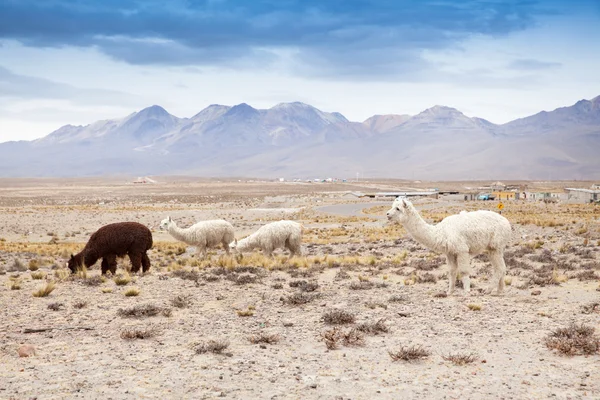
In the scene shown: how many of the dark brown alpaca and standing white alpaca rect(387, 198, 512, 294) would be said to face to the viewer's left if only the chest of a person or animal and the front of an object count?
2

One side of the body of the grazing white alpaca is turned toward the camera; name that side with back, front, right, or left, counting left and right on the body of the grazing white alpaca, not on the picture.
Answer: left

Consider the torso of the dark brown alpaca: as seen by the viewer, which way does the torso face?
to the viewer's left

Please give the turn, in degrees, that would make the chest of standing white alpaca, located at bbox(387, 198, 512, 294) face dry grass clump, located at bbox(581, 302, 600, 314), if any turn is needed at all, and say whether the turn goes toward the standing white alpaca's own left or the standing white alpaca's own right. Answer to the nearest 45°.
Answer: approximately 135° to the standing white alpaca's own left

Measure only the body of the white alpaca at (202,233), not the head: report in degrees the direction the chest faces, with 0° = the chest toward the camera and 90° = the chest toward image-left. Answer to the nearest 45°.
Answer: approximately 90°

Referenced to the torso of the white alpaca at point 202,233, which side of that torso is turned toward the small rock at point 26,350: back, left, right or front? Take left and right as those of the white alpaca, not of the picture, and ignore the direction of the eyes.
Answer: left

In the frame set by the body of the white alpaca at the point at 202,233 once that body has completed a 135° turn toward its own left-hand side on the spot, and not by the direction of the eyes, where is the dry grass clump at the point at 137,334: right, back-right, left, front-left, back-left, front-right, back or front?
front-right

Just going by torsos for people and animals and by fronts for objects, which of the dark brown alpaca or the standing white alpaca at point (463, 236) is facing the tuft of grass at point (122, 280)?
the standing white alpaca

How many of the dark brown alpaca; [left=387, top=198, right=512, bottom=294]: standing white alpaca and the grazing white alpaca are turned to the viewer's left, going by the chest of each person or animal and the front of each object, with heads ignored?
3

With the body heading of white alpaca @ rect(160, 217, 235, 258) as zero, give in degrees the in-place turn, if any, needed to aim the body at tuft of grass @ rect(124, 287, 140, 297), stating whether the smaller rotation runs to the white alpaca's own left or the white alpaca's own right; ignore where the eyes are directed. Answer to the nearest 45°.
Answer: approximately 90° to the white alpaca's own left

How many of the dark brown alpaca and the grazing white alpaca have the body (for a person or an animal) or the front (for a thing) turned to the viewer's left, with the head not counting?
2

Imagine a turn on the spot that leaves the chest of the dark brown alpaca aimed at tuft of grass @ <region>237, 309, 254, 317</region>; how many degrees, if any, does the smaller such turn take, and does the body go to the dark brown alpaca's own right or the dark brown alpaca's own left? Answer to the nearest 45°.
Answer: approximately 90° to the dark brown alpaca's own left

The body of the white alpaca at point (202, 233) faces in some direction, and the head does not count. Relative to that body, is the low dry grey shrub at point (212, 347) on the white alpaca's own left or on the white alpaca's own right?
on the white alpaca's own left

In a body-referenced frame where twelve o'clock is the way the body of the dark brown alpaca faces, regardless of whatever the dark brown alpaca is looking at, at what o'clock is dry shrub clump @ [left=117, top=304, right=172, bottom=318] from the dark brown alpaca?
The dry shrub clump is roughly at 9 o'clock from the dark brown alpaca.

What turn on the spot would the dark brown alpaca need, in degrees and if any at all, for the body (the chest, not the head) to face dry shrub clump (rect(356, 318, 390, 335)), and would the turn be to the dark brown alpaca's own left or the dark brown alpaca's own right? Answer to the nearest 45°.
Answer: approximately 135° to the dark brown alpaca's own left

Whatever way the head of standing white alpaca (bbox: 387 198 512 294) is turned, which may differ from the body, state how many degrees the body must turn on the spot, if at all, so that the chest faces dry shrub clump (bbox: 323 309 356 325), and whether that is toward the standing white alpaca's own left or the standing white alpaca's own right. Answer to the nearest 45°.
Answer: approximately 45° to the standing white alpaca's own left
